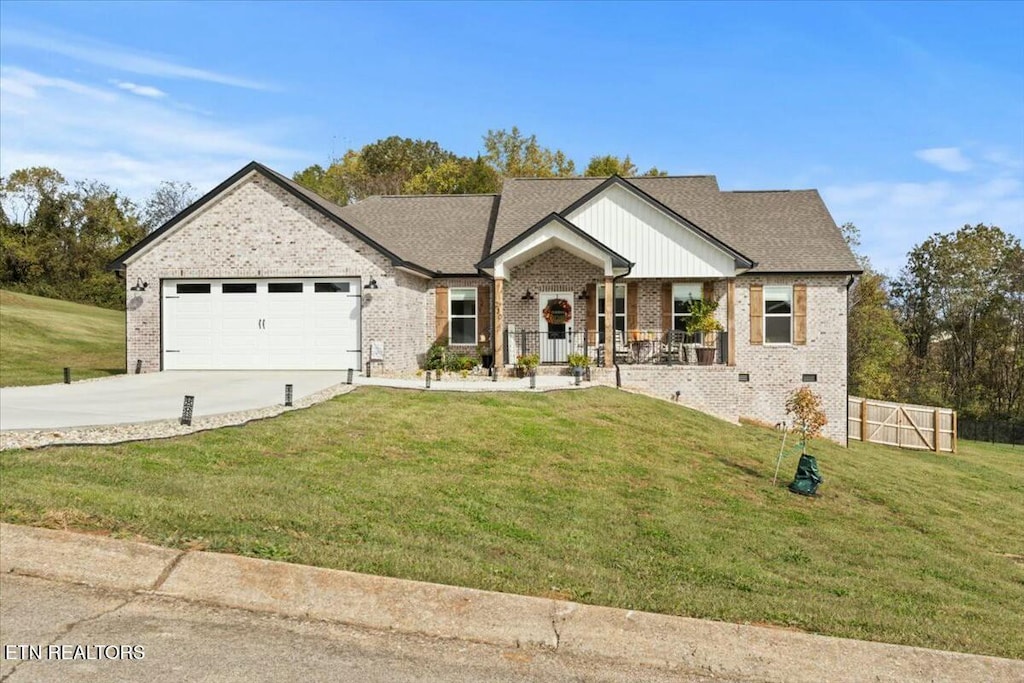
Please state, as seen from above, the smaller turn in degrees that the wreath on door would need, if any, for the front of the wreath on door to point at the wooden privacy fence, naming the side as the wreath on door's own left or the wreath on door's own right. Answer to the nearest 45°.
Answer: approximately 90° to the wreath on door's own left

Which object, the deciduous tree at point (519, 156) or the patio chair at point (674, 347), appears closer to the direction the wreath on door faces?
the patio chair

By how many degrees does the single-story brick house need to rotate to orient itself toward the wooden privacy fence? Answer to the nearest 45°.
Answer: approximately 90° to its left

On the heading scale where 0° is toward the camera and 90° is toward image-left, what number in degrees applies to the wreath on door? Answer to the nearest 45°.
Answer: approximately 0°

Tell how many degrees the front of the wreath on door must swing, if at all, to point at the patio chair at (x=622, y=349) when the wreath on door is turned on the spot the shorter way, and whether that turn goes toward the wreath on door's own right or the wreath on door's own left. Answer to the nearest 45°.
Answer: approximately 90° to the wreath on door's own left

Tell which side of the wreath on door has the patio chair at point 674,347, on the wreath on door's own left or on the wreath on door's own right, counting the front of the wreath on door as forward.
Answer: on the wreath on door's own left

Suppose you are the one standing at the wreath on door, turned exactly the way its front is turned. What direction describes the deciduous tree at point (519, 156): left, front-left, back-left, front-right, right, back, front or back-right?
back
